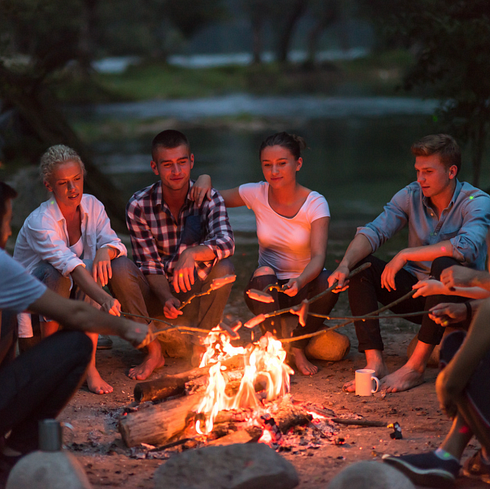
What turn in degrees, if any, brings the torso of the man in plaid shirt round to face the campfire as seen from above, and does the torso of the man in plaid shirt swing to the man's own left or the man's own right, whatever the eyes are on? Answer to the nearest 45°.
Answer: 0° — they already face it

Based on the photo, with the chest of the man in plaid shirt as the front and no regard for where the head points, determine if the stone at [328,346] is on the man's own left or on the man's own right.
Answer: on the man's own left

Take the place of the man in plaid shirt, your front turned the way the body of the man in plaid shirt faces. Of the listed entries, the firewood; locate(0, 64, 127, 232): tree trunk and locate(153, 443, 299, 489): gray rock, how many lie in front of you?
2

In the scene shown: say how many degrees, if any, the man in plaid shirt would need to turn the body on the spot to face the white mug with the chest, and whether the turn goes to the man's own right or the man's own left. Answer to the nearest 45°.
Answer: approximately 45° to the man's own left

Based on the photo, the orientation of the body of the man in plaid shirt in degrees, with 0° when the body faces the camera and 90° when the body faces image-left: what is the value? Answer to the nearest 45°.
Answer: approximately 0°

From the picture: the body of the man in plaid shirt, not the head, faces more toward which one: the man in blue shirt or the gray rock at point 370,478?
the gray rock

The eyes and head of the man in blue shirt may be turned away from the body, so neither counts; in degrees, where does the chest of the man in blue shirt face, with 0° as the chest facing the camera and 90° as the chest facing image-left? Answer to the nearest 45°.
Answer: approximately 45°

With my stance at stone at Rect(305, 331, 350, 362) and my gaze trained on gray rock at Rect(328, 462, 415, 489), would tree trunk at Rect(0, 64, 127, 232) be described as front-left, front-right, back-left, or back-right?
back-right
